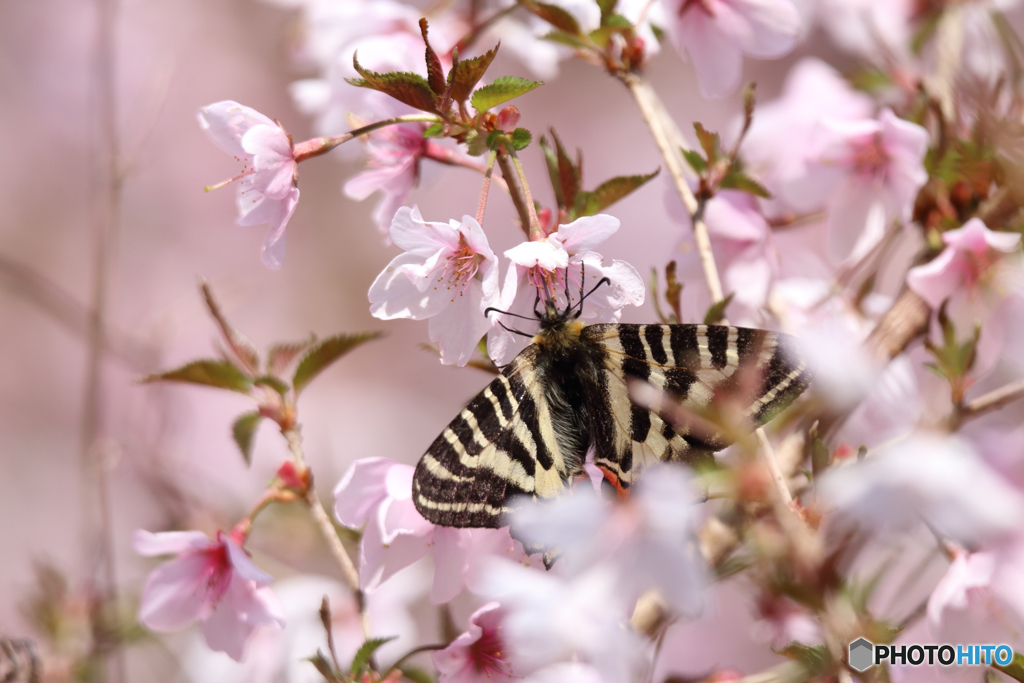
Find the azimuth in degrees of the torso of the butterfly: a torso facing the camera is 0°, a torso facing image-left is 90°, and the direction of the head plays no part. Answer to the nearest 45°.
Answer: approximately 180°
